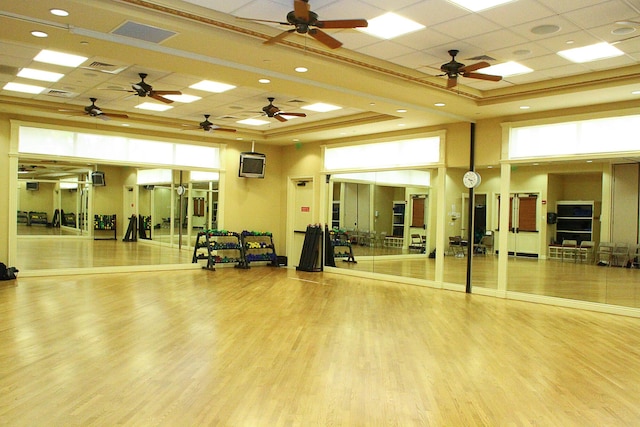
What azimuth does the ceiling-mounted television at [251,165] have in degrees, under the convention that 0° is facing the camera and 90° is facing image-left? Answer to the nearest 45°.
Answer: approximately 0°

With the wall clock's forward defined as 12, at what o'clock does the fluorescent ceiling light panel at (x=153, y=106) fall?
The fluorescent ceiling light panel is roughly at 1 o'clock from the wall clock.

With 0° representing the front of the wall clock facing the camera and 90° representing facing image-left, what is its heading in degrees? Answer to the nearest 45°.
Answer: approximately 45°

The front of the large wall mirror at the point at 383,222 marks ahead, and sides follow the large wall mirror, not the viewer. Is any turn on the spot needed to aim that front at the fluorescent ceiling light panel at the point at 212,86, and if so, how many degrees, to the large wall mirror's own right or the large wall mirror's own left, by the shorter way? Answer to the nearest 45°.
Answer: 0° — it already faces it

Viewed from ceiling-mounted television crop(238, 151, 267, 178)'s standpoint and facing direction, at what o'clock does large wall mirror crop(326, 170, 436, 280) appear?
The large wall mirror is roughly at 10 o'clock from the ceiling-mounted television.

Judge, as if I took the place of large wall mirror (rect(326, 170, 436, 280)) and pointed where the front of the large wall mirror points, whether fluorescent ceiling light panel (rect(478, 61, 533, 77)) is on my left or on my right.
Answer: on my left

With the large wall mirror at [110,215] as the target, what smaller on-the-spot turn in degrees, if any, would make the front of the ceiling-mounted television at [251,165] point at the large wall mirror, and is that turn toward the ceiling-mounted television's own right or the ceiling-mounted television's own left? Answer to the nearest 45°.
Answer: approximately 135° to the ceiling-mounted television's own right

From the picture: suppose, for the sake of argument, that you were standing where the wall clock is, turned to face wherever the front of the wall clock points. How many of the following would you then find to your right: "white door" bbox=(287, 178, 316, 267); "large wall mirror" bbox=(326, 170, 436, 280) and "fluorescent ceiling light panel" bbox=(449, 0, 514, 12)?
2

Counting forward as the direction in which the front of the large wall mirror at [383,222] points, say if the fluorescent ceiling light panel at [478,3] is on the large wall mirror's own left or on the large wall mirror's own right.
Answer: on the large wall mirror's own left

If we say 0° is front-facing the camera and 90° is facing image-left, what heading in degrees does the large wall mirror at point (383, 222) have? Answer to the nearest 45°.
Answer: approximately 45°

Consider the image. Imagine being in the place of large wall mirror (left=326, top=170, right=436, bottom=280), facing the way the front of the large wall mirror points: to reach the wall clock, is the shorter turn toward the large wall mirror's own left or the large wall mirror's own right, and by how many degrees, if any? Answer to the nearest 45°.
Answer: approximately 90° to the large wall mirror's own left
